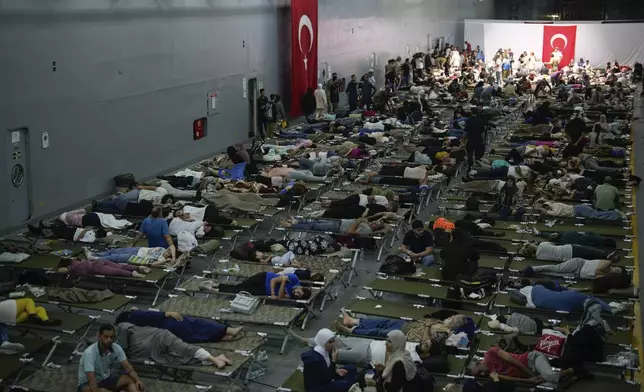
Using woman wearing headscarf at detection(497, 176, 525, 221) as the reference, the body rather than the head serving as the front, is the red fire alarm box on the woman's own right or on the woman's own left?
on the woman's own right

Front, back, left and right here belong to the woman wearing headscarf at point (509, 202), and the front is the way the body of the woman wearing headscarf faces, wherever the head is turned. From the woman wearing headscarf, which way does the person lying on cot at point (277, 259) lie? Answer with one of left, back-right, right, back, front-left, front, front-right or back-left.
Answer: front-right

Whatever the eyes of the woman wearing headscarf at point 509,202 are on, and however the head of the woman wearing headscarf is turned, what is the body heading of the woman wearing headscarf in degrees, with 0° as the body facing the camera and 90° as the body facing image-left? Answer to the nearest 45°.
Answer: approximately 0°

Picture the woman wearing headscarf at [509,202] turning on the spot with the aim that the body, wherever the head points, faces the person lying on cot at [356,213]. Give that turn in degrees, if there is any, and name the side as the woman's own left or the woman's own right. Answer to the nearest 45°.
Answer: approximately 45° to the woman's own right

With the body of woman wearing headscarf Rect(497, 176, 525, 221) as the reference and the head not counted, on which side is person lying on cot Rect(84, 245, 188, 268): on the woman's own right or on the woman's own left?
on the woman's own right

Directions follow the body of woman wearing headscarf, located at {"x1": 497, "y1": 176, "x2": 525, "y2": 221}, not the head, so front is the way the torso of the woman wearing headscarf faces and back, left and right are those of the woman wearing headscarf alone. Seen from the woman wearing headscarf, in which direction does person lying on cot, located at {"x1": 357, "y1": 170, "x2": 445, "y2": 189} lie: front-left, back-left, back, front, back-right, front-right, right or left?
back-right

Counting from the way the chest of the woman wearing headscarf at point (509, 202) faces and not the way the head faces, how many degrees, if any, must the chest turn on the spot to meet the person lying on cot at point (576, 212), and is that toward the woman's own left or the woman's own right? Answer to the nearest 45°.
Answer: approximately 90° to the woman's own left

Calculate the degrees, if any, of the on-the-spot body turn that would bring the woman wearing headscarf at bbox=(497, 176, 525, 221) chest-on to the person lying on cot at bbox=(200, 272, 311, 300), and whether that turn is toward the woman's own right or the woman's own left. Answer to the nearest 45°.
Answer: approximately 45° to the woman's own right

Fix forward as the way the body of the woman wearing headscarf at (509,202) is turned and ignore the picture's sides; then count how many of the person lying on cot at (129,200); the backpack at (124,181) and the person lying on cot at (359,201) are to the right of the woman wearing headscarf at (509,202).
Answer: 3

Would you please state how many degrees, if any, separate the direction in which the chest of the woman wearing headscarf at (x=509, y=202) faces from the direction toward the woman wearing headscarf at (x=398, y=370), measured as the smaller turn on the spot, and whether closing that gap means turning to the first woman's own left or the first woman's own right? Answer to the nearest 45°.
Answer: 0° — they already face them

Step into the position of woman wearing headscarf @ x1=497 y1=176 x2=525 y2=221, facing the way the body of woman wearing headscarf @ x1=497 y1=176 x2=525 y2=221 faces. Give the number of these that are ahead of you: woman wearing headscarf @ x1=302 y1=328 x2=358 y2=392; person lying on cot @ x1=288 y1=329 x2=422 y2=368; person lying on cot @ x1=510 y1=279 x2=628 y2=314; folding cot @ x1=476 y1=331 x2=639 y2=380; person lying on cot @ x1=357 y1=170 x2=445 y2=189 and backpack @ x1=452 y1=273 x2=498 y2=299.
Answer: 5

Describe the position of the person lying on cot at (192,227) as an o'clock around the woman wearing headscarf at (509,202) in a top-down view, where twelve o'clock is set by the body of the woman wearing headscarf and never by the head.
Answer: The person lying on cot is roughly at 2 o'clock from the woman wearing headscarf.

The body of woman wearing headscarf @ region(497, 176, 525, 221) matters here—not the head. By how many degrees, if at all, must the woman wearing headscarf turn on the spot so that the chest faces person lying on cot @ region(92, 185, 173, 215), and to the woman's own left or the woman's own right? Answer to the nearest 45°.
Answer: approximately 90° to the woman's own right
